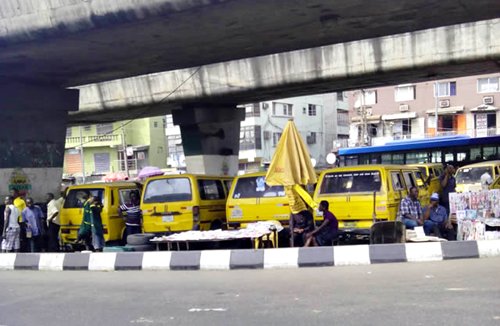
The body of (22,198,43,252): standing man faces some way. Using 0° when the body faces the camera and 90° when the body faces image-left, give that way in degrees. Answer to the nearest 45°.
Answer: approximately 45°

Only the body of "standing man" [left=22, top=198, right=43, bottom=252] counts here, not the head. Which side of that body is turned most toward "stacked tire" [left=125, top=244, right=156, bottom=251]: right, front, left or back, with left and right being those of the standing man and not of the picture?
left

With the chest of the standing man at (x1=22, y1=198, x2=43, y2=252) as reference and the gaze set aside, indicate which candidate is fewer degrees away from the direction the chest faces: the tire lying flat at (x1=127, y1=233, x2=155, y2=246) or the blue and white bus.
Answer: the tire lying flat
